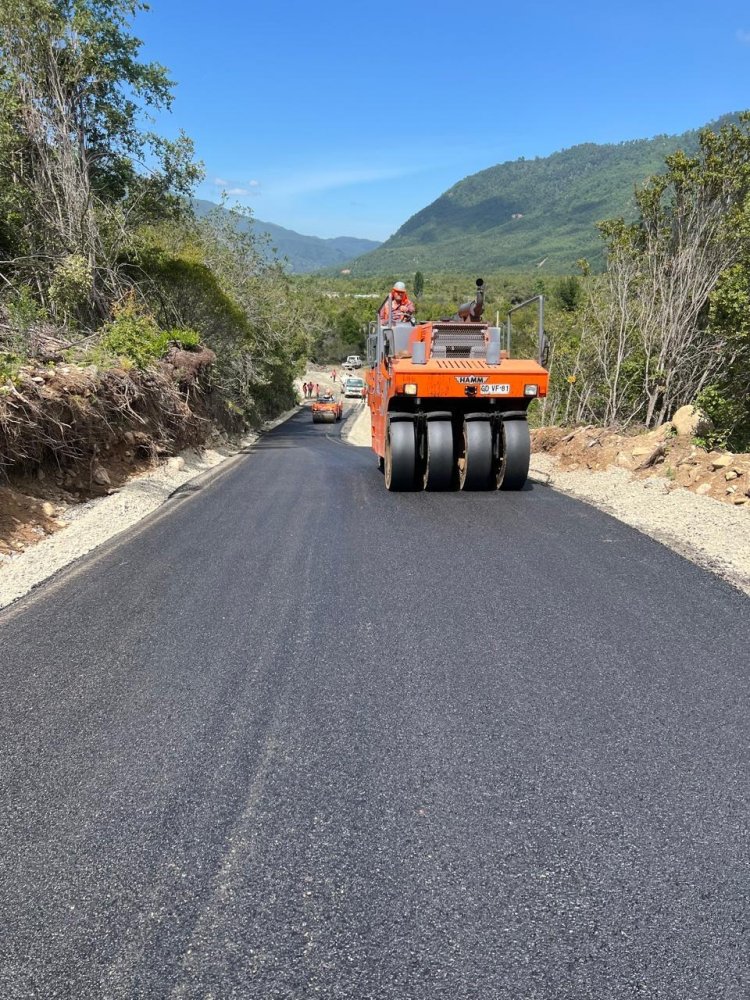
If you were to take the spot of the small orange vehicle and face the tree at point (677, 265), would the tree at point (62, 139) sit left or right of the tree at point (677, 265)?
right

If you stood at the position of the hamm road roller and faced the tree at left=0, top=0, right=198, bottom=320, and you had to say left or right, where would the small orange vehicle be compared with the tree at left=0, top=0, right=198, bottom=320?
right

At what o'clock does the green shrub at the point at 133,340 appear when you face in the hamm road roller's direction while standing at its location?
The green shrub is roughly at 4 o'clock from the hamm road roller.

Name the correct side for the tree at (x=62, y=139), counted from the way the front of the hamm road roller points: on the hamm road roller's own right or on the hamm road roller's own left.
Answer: on the hamm road roller's own right

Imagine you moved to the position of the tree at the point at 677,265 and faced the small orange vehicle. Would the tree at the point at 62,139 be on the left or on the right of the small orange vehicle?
left

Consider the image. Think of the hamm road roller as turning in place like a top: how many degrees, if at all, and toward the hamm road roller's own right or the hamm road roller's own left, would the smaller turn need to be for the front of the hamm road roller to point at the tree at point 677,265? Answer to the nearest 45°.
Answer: approximately 135° to the hamm road roller's own left

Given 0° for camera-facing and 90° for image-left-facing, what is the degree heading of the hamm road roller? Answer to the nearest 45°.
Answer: approximately 0°

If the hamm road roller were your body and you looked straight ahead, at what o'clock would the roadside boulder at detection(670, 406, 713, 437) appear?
The roadside boulder is roughly at 8 o'clock from the hamm road roller.

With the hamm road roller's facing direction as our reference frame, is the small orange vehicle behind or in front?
behind
